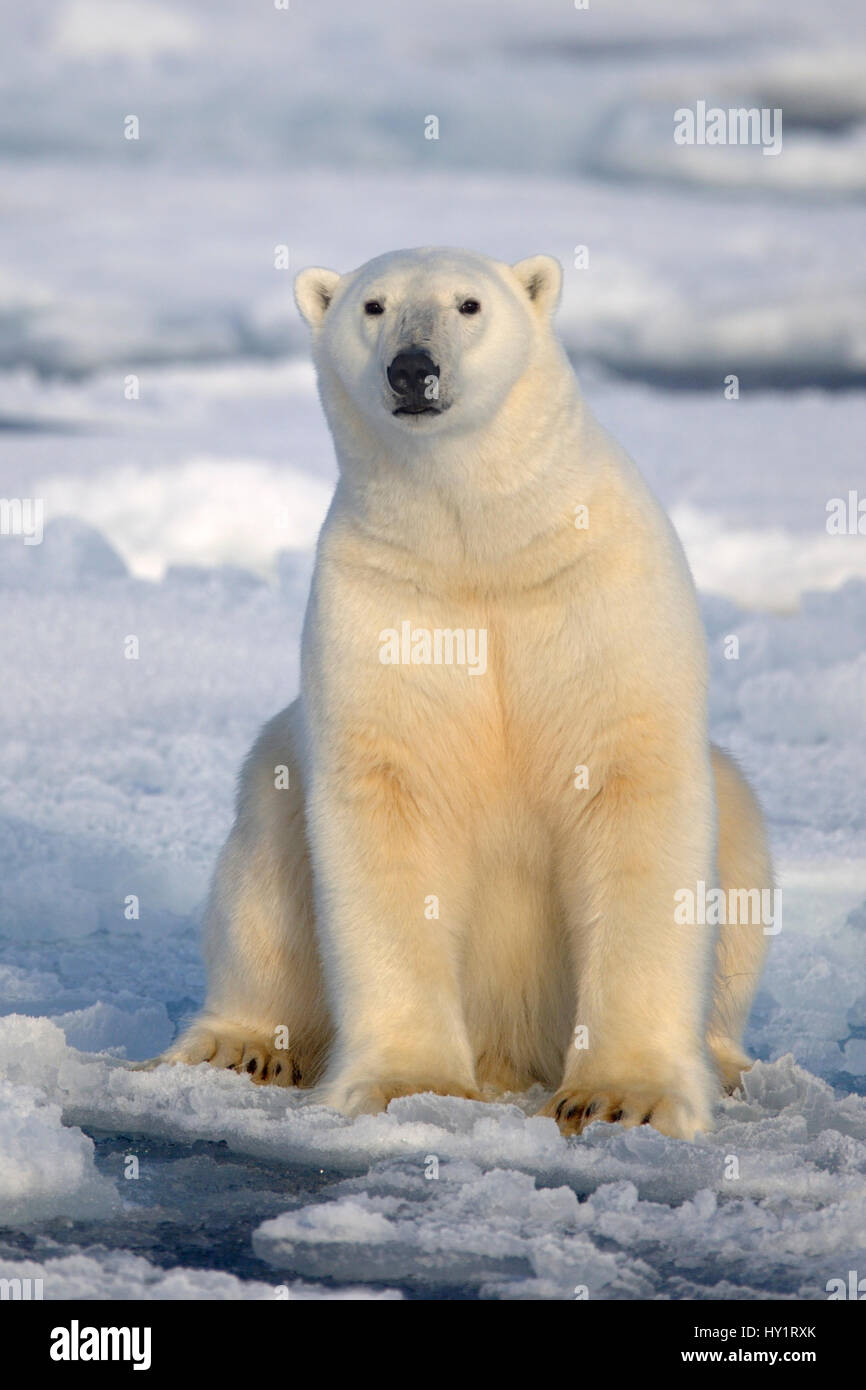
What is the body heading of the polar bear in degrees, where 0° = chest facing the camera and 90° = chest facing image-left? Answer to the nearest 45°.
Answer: approximately 0°
